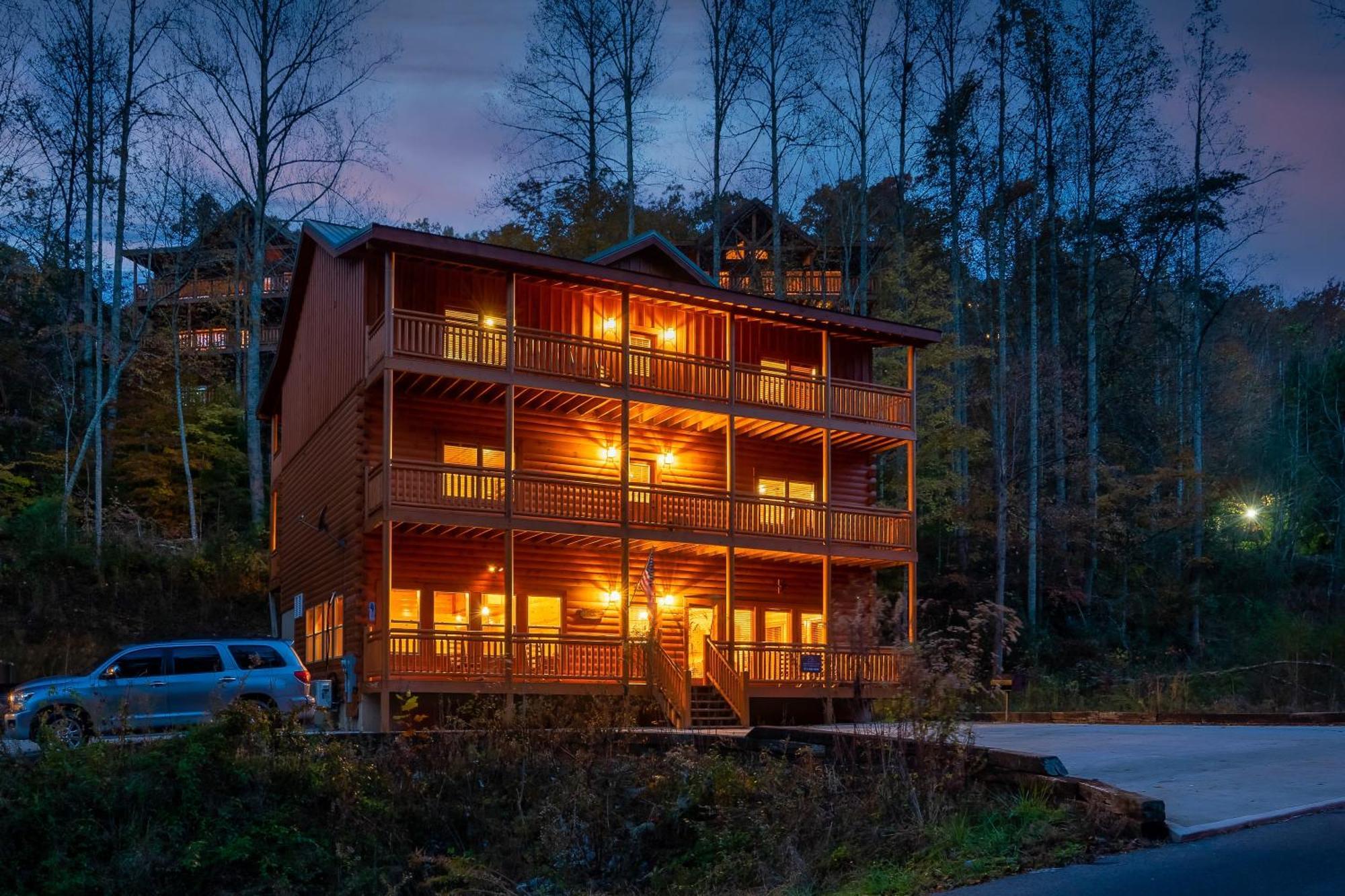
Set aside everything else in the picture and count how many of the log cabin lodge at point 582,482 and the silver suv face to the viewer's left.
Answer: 1

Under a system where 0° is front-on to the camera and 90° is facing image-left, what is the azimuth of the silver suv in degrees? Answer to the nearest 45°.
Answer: approximately 90°

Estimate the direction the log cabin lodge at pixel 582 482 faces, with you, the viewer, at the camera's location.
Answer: facing the viewer and to the right of the viewer

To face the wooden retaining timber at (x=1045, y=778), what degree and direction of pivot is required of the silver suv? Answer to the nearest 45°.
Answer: approximately 135° to its left

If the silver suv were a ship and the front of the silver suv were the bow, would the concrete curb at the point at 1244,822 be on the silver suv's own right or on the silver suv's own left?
on the silver suv's own left

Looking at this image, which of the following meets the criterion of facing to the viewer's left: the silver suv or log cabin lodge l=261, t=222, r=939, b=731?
the silver suv

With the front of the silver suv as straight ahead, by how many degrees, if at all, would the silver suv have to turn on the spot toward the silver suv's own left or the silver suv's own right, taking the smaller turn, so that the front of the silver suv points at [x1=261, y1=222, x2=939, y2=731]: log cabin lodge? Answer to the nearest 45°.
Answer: approximately 135° to the silver suv's own right
